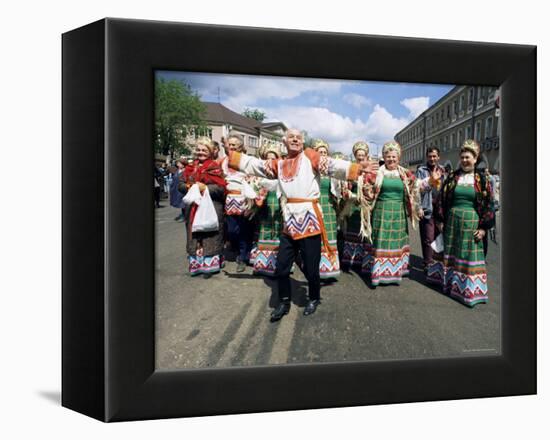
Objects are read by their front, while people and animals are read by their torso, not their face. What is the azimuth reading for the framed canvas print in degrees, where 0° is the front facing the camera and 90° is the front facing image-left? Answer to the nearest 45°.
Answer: approximately 315°
